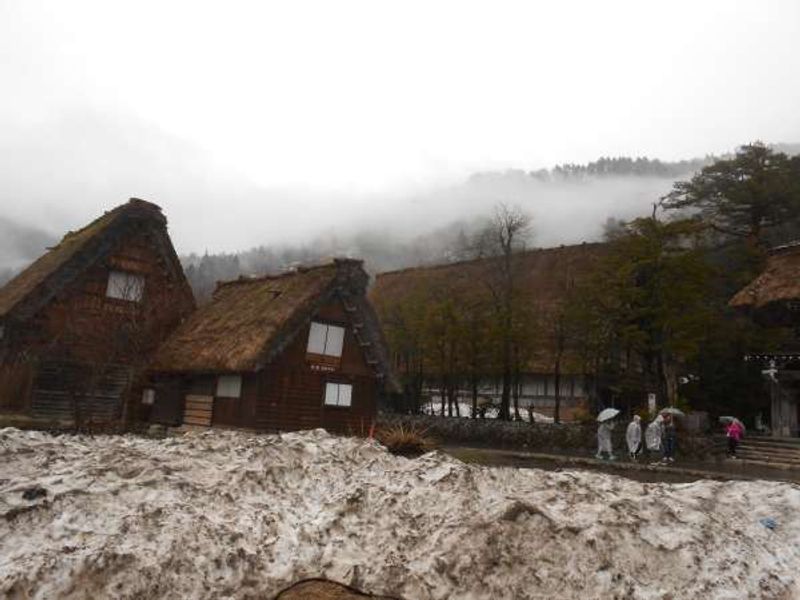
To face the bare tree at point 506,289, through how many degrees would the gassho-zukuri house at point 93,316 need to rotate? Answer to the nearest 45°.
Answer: approximately 45° to its left

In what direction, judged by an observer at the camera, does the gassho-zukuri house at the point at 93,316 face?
facing the viewer and to the right of the viewer

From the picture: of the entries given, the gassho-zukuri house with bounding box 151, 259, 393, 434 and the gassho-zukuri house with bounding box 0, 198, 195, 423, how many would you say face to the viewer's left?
0

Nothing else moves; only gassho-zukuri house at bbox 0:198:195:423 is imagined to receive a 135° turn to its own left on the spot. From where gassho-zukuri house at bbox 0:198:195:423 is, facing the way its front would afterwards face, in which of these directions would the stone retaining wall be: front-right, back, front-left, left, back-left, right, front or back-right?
right

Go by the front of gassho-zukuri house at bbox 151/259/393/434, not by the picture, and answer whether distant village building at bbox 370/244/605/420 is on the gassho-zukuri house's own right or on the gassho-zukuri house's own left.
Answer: on the gassho-zukuri house's own left

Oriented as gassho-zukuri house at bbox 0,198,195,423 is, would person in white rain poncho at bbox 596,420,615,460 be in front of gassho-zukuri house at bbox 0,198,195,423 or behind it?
in front

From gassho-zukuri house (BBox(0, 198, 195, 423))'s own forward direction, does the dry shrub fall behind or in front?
in front

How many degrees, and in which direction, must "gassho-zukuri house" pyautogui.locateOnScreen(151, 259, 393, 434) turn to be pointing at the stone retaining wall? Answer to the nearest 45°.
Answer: approximately 45° to its left
